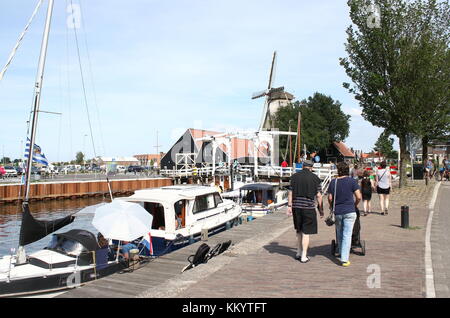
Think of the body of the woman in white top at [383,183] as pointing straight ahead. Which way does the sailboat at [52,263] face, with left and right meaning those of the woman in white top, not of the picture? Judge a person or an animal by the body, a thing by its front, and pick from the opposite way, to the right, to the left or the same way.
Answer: the opposite way

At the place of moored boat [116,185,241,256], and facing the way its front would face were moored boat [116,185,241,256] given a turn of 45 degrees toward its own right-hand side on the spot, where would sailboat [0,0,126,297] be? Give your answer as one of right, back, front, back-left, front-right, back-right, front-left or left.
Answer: back-right

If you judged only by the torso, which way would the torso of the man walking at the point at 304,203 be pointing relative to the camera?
away from the camera

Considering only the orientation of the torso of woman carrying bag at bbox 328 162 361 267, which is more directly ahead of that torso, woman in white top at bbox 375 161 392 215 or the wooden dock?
the woman in white top

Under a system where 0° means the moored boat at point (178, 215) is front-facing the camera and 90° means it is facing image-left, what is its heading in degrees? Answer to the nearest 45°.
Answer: approximately 225°

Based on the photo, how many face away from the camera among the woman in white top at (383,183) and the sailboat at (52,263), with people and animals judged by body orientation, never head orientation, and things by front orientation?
1

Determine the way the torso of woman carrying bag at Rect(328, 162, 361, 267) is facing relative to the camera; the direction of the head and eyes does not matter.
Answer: away from the camera
